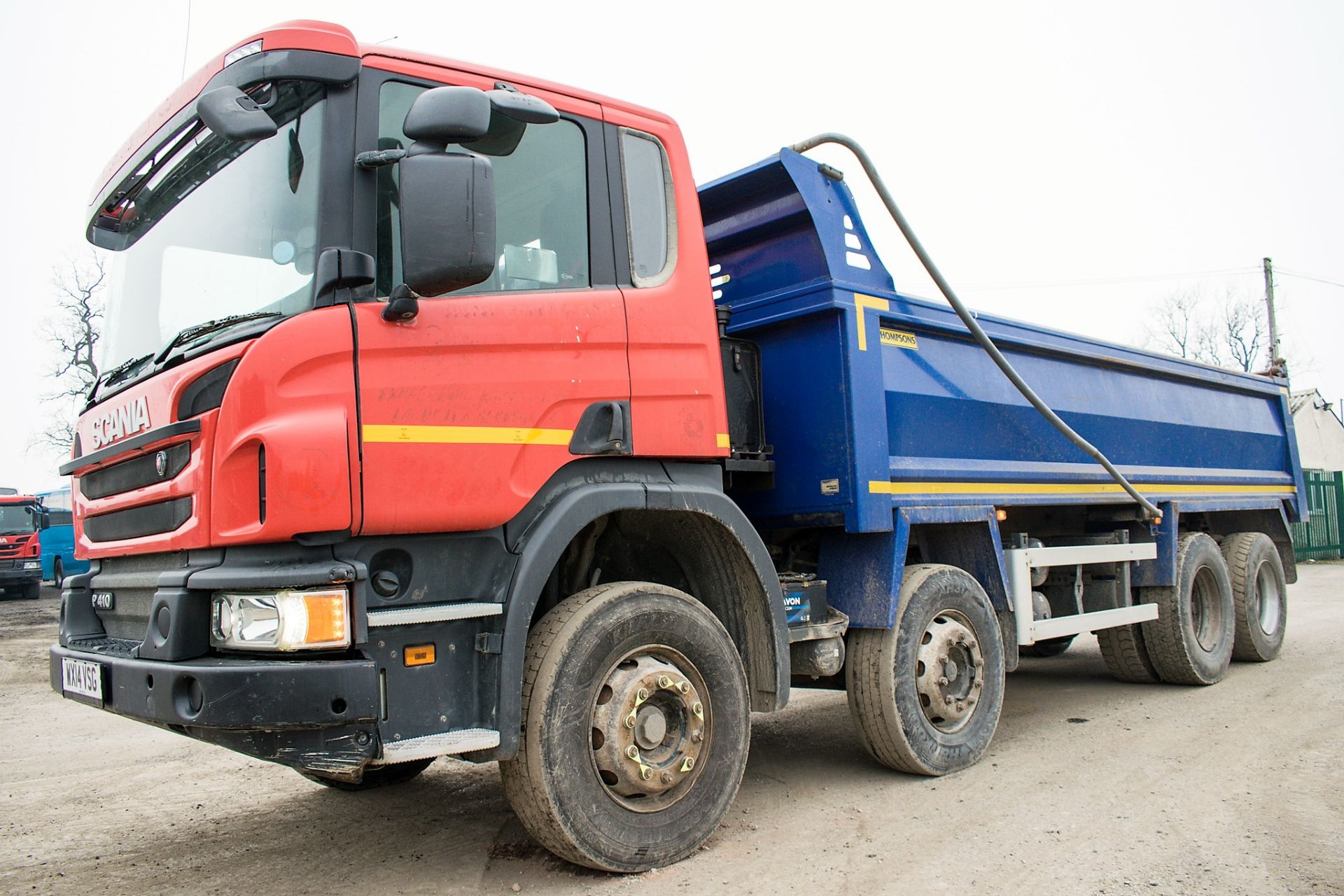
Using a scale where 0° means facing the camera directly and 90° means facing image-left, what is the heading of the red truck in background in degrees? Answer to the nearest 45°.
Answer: approximately 0°

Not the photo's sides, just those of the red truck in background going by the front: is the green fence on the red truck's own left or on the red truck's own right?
on the red truck's own left
